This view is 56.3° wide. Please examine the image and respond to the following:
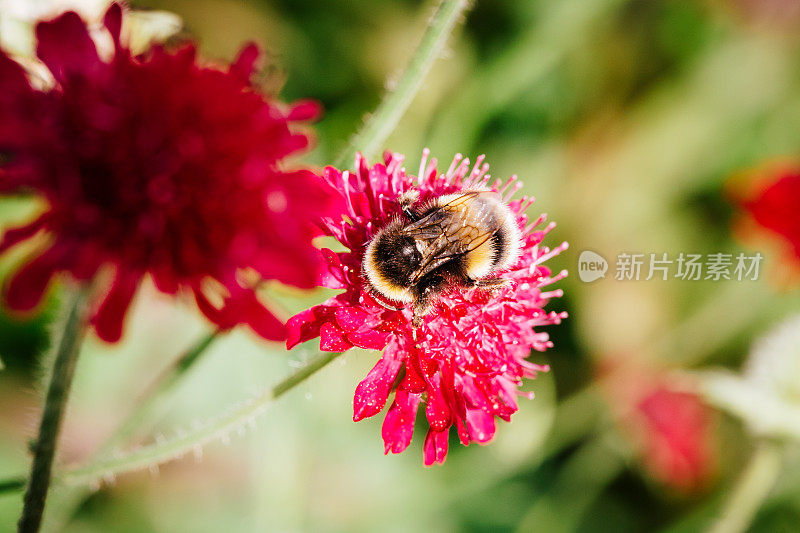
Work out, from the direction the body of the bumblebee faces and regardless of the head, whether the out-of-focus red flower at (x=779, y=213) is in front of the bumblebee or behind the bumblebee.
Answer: behind

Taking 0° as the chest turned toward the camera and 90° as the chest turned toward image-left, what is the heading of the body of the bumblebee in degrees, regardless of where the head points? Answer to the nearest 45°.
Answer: approximately 45°

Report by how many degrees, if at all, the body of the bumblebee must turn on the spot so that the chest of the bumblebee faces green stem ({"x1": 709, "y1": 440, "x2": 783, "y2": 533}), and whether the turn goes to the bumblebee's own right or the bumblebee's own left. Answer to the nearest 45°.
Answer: approximately 180°

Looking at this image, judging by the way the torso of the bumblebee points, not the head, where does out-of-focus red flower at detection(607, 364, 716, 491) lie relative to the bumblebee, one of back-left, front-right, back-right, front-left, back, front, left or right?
back
